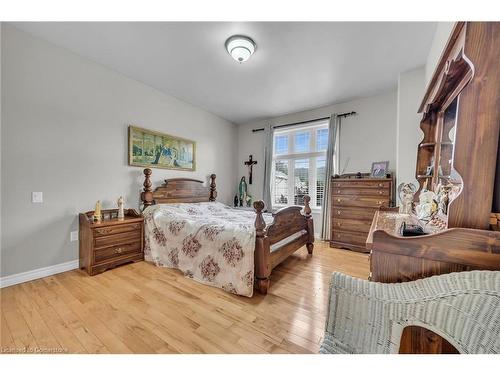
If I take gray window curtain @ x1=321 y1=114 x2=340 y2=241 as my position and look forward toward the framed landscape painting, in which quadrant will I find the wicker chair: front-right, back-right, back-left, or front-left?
front-left

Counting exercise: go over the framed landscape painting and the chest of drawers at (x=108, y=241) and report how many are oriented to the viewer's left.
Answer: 0

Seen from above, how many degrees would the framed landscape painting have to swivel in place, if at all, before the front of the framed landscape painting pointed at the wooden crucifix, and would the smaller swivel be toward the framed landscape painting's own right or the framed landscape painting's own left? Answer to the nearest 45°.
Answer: approximately 45° to the framed landscape painting's own left

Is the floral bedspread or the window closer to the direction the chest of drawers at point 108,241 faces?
the floral bedspread

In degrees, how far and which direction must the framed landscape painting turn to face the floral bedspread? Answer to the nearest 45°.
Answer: approximately 45° to its right

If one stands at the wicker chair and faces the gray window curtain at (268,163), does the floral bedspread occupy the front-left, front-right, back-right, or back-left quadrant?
front-left

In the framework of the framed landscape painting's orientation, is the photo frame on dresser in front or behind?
in front

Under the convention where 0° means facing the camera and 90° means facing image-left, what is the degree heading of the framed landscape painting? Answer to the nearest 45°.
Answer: approximately 315°

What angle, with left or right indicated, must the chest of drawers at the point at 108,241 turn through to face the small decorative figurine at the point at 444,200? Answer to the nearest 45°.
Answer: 0° — it already faces it

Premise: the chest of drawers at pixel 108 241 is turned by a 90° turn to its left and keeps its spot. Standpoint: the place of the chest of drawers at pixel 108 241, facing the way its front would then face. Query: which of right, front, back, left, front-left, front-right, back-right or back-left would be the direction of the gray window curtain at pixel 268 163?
front-right

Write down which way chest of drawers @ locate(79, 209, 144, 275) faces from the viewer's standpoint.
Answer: facing the viewer and to the right of the viewer

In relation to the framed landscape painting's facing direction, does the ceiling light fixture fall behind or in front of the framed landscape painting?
in front

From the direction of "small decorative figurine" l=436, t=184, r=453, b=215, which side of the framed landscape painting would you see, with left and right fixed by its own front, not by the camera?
front

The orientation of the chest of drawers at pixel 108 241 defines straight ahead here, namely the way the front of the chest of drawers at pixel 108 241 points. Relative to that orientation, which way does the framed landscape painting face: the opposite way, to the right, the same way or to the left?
the same way

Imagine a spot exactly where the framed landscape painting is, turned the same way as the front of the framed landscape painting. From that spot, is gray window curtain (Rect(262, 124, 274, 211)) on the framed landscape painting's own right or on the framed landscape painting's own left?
on the framed landscape painting's own left
